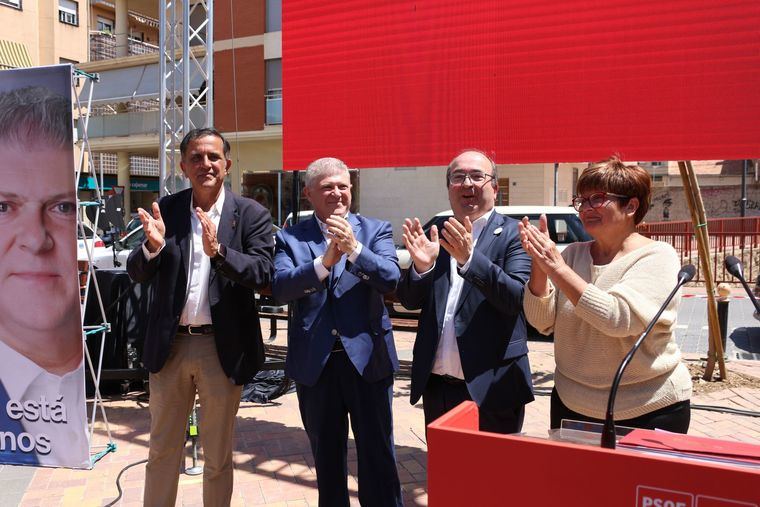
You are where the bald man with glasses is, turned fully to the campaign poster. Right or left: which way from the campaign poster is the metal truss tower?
right

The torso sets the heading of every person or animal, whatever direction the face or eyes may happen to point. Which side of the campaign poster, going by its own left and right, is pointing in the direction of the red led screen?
left

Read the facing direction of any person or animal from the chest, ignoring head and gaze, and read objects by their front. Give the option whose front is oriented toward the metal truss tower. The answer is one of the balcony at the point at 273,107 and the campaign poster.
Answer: the balcony

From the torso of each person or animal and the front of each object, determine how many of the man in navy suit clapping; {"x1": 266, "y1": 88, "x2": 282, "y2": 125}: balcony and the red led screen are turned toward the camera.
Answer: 3

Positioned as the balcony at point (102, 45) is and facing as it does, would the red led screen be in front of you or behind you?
in front
